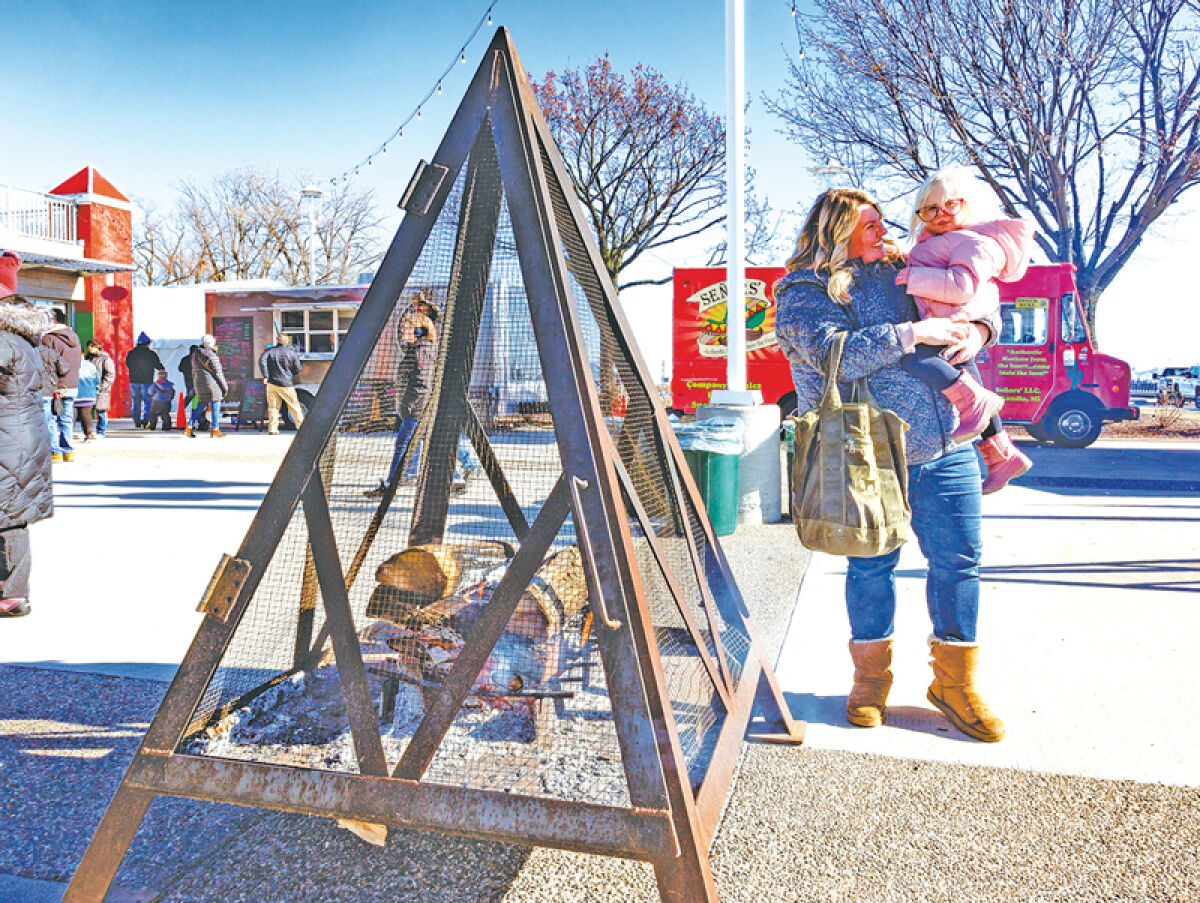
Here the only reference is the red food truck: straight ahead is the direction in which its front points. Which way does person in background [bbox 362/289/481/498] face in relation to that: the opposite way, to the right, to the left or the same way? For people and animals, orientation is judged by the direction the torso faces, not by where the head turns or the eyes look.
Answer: to the right

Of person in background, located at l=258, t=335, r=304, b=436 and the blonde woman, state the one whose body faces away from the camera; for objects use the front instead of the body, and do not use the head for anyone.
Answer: the person in background

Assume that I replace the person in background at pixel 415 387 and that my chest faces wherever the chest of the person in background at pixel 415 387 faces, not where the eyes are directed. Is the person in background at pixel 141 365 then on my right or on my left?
on my right

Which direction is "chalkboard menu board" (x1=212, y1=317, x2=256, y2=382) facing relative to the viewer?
toward the camera

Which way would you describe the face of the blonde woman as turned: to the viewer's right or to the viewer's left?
to the viewer's right

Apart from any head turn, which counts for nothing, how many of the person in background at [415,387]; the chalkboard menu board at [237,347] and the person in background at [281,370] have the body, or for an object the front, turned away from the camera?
1

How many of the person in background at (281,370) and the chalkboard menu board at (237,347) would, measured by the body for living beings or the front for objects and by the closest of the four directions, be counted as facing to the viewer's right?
0

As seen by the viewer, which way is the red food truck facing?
to the viewer's right

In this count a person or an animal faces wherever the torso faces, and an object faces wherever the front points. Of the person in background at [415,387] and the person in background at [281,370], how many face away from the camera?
1

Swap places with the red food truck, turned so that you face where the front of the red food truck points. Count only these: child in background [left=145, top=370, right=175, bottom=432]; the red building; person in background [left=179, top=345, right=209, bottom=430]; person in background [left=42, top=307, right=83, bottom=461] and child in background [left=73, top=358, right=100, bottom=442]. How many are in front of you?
0

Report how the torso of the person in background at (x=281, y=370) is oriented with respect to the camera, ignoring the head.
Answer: away from the camera

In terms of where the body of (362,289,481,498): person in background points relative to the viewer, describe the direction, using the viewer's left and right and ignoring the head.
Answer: facing the viewer and to the left of the viewer

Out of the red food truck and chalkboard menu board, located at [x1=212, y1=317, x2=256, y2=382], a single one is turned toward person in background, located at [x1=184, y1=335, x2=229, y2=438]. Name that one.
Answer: the chalkboard menu board

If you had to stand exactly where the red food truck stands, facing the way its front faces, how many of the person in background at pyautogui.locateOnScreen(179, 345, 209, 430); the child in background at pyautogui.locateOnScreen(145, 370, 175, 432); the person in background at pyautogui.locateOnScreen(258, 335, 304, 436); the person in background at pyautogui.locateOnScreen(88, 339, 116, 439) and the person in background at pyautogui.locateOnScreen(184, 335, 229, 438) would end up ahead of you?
0

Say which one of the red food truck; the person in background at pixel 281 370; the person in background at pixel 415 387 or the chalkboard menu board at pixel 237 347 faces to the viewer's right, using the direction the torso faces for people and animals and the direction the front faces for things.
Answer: the red food truck

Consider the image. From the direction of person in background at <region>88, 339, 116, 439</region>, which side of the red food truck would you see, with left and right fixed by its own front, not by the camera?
back

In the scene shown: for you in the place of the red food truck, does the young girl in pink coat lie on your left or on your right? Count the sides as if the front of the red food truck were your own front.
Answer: on your right
